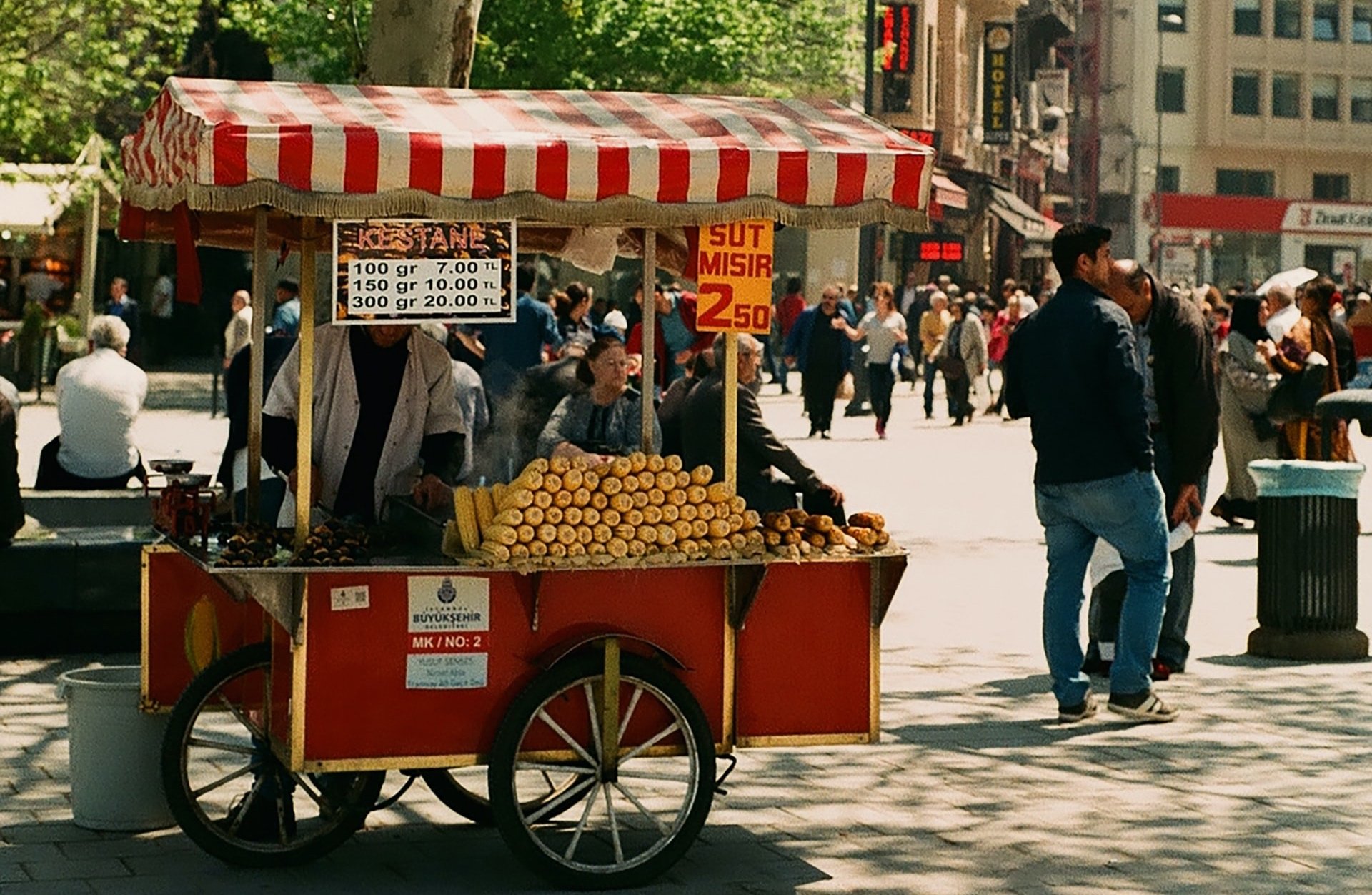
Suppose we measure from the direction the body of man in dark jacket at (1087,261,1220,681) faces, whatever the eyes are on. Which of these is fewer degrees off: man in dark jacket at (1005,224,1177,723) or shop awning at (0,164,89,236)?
the man in dark jacket

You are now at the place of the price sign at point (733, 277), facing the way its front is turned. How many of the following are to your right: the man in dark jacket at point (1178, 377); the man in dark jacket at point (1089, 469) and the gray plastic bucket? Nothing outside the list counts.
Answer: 1

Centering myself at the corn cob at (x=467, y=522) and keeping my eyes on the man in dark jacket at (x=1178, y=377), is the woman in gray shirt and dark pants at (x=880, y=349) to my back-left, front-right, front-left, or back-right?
front-left

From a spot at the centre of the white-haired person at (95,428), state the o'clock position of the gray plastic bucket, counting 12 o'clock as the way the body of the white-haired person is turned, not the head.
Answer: The gray plastic bucket is roughly at 6 o'clock from the white-haired person.

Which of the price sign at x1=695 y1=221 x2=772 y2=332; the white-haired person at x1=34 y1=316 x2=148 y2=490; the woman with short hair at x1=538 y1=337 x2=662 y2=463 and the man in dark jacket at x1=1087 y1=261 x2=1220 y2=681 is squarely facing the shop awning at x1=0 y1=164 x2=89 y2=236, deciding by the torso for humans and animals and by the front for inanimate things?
the white-haired person

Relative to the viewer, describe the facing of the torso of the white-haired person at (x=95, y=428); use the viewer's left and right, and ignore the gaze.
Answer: facing away from the viewer

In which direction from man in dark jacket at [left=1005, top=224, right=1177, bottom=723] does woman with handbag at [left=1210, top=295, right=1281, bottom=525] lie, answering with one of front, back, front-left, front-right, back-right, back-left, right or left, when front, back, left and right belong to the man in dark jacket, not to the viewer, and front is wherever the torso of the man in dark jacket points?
front-left

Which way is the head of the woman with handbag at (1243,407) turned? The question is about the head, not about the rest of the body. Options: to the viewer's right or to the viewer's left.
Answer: to the viewer's right

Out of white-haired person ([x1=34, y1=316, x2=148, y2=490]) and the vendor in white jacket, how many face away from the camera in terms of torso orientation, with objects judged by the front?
1

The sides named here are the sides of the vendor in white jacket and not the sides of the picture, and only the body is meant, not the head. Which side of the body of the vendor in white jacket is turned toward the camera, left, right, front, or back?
front

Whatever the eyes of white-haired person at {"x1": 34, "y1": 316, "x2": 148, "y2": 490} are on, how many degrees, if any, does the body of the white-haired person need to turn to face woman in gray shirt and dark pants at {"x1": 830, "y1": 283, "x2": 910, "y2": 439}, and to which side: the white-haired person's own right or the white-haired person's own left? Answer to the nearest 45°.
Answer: approximately 45° to the white-haired person's own right

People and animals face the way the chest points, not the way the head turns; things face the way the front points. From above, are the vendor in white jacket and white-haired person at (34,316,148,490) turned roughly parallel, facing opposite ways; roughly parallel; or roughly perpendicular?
roughly parallel, facing opposite ways

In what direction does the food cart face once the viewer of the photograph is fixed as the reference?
facing the viewer

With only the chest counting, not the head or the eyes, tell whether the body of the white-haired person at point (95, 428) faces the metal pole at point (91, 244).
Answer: yes

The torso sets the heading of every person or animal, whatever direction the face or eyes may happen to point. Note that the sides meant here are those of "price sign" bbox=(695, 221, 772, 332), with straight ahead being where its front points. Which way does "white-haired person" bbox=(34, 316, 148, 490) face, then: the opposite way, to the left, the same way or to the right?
the opposite way

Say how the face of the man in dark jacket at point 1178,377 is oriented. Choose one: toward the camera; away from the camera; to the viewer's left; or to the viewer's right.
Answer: to the viewer's left

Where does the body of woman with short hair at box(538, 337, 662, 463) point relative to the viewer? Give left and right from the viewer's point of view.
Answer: facing the viewer and to the right of the viewer

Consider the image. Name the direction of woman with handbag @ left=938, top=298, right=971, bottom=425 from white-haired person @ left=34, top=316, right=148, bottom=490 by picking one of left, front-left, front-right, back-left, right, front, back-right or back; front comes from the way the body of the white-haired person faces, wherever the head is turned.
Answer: front-right
